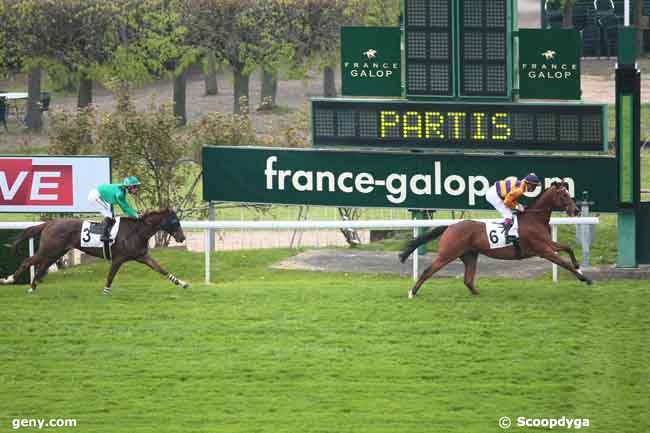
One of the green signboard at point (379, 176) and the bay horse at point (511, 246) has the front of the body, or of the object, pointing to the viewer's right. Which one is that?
the bay horse

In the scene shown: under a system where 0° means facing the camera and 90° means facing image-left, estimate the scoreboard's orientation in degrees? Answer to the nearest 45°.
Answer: approximately 0°

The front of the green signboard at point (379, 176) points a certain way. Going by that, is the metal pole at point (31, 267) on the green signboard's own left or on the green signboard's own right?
on the green signboard's own right

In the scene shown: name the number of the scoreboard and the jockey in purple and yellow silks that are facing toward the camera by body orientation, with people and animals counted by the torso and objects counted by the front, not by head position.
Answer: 1

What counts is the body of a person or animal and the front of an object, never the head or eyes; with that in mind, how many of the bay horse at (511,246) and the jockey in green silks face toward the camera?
0

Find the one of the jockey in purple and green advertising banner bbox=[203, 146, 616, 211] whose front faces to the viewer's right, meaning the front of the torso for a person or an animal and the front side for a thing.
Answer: the jockey in purple and yellow silks

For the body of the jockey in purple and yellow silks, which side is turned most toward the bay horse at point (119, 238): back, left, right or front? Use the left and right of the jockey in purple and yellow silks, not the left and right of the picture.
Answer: back

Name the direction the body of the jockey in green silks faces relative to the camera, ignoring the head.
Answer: to the viewer's right

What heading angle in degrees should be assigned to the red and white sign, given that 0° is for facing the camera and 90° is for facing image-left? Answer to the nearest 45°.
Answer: approximately 0°

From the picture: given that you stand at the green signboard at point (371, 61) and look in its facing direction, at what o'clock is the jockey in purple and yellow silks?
The jockey in purple and yellow silks is roughly at 11 o'clock from the green signboard.

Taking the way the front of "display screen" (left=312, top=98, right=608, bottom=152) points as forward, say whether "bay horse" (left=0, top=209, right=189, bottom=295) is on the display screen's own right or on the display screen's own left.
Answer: on the display screen's own right

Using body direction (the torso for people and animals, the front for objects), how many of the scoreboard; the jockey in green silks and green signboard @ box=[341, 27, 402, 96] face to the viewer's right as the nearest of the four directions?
1

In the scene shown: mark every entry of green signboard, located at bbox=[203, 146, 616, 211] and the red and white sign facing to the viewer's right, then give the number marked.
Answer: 0

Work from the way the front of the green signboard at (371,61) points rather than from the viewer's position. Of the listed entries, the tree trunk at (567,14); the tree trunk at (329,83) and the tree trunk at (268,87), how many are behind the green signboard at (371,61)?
3

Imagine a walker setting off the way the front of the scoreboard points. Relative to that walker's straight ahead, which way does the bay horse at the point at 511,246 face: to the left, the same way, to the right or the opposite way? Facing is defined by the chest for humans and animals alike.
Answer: to the left

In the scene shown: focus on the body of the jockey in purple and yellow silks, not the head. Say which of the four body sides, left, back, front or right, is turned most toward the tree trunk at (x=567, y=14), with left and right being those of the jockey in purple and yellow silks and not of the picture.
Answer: left

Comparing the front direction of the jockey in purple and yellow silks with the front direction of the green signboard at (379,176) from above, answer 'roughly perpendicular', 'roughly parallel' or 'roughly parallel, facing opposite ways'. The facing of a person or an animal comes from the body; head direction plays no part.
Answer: roughly perpendicular

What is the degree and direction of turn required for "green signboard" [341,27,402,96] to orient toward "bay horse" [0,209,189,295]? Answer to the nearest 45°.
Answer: approximately 45° to its right
